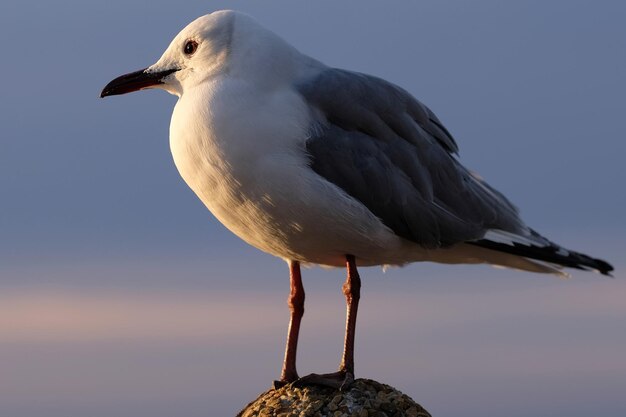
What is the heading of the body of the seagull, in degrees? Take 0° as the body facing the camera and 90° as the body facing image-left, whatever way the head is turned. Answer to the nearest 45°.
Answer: approximately 90°
